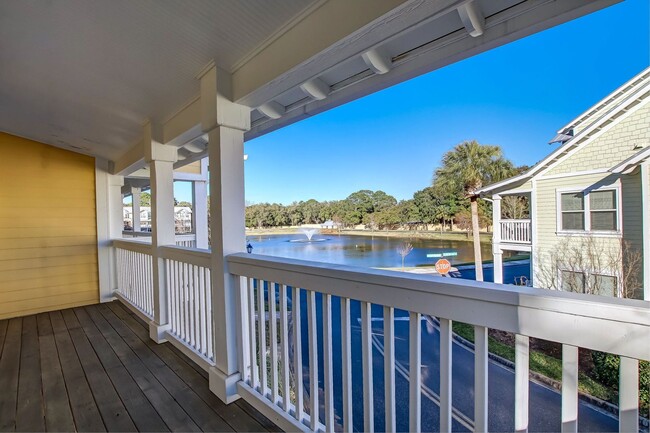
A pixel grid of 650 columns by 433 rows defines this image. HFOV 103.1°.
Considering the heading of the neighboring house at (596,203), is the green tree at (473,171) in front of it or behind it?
in front

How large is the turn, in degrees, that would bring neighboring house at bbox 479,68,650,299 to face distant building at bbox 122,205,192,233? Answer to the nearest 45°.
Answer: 0° — it already faces it

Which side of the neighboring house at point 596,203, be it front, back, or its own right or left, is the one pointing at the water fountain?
front

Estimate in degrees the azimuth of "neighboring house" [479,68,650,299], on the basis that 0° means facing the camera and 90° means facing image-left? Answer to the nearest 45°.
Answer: approximately 90°
